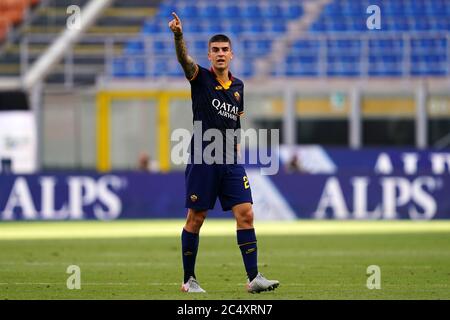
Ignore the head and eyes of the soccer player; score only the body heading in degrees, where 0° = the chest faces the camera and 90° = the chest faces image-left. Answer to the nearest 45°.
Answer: approximately 315°
